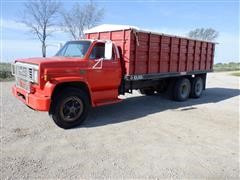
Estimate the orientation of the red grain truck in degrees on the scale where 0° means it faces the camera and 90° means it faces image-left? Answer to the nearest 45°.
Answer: approximately 45°
